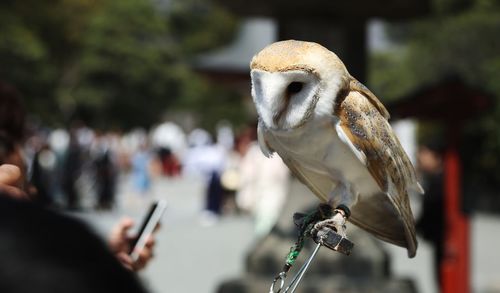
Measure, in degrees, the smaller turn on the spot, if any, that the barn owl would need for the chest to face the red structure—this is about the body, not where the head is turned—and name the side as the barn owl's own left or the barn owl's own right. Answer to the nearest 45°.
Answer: approximately 135° to the barn owl's own right

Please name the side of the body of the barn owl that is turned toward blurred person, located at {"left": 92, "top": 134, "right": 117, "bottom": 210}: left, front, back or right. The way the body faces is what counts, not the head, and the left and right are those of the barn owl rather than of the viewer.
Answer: right

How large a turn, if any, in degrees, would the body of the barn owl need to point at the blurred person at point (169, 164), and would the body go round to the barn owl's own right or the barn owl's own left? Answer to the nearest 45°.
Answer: approximately 135° to the barn owl's own right

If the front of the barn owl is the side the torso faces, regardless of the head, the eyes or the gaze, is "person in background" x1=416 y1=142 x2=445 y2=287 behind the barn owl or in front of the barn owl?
behind

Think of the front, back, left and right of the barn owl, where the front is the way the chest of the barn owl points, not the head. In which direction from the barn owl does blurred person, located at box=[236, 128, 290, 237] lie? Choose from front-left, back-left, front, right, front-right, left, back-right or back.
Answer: back-right
